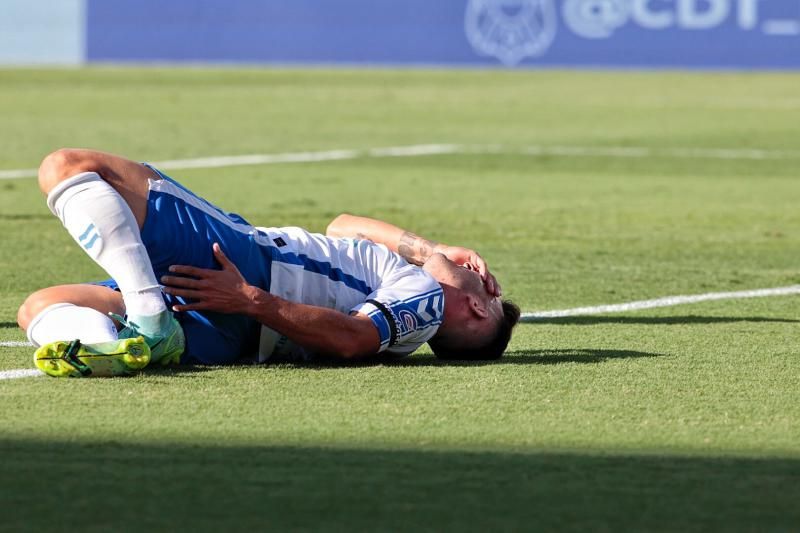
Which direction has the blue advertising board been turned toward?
toward the camera

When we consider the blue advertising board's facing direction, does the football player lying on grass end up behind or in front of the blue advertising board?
in front
